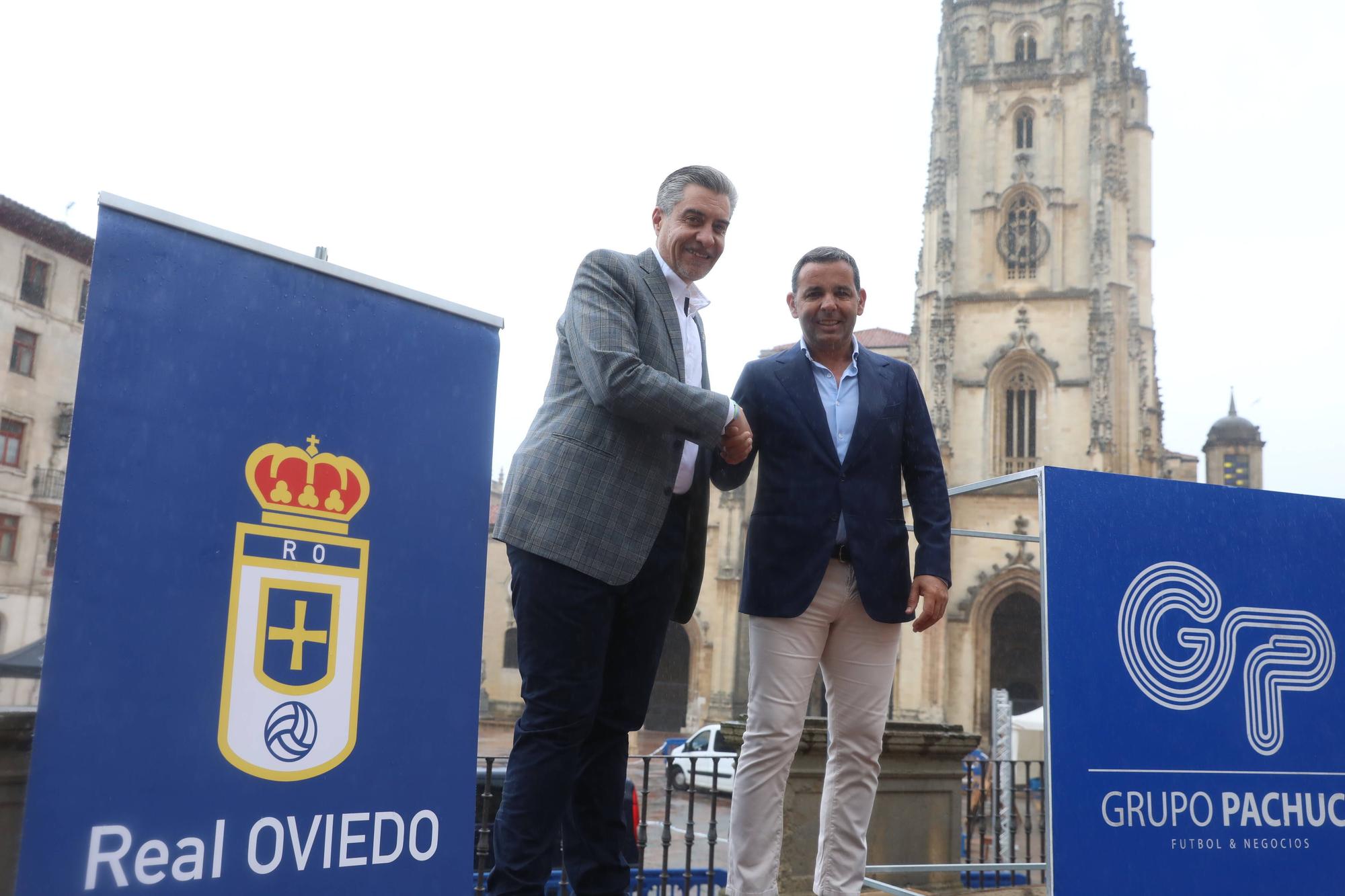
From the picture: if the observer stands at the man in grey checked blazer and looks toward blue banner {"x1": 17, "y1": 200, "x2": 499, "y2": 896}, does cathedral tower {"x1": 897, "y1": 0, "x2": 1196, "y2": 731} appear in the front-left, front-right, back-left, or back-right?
back-right

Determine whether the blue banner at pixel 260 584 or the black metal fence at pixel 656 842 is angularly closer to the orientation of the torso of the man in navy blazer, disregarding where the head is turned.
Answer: the blue banner

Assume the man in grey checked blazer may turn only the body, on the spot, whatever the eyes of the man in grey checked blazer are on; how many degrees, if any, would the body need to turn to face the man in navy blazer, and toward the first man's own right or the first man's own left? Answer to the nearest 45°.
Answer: approximately 90° to the first man's own left

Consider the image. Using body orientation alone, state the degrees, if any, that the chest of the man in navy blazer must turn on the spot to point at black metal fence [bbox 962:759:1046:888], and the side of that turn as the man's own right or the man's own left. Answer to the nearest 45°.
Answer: approximately 180°

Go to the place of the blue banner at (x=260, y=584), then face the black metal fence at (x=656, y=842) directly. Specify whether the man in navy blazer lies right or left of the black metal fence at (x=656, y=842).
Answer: right

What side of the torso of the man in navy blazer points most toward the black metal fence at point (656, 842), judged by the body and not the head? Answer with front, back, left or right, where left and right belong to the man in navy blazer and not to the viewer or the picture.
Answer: back

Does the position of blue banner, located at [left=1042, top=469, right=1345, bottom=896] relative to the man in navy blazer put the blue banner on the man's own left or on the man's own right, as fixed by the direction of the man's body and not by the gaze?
on the man's own left

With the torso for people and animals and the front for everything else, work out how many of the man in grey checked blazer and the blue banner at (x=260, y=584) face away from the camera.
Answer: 0
